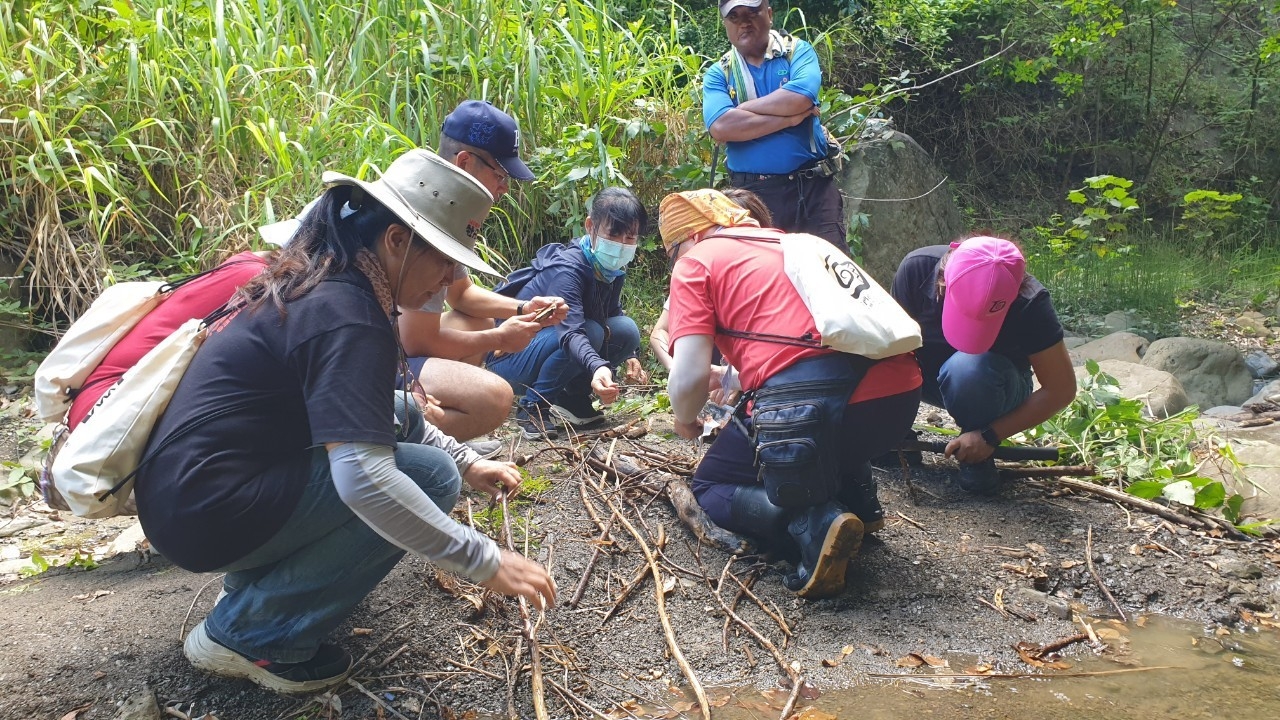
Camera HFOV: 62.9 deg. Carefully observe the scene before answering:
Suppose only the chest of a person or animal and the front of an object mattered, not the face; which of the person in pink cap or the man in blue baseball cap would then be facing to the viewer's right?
the man in blue baseball cap

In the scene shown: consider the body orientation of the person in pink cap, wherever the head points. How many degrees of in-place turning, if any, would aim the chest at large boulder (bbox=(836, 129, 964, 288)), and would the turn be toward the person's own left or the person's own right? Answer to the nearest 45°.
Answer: approximately 180°

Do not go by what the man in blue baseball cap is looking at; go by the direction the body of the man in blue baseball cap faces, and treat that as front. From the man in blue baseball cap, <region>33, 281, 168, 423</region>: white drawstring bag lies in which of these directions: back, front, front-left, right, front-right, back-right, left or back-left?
back-right

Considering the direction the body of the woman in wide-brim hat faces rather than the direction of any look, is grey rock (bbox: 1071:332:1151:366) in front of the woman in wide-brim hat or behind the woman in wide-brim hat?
in front

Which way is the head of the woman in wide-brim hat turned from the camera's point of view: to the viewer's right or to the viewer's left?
to the viewer's right

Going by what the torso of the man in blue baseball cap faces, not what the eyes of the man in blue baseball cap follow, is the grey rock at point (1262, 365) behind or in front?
in front

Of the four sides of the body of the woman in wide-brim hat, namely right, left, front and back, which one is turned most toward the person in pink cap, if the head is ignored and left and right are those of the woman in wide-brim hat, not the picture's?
front

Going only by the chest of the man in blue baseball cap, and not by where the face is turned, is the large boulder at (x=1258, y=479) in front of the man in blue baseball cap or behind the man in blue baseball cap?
in front

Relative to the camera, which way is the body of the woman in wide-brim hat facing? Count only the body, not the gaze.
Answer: to the viewer's right

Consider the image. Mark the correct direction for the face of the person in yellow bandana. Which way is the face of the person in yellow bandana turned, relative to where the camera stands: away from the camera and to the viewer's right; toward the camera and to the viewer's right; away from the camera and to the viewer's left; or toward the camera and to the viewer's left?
away from the camera and to the viewer's left

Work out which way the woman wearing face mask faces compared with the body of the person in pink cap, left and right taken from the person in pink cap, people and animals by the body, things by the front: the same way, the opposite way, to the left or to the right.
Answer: to the left

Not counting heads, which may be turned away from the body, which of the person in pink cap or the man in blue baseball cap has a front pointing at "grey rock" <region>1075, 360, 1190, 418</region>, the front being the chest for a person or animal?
the man in blue baseball cap

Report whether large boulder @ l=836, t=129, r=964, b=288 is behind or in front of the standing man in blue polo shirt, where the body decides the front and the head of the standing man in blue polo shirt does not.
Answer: behind

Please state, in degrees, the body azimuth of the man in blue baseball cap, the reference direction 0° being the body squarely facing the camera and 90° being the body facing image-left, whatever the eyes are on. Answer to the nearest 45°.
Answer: approximately 270°

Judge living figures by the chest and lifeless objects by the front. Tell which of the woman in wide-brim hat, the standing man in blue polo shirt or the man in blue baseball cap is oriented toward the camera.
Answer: the standing man in blue polo shirt
